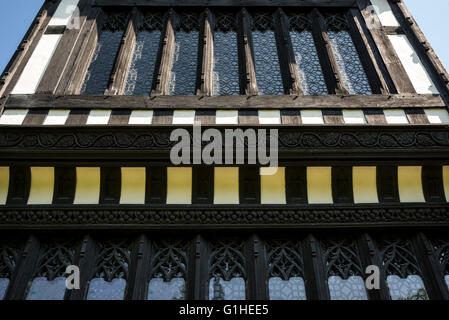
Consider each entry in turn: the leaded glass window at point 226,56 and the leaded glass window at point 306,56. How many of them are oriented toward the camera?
2

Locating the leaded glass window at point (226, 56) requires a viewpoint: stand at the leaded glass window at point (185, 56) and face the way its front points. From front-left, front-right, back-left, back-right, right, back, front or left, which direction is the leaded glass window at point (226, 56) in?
left

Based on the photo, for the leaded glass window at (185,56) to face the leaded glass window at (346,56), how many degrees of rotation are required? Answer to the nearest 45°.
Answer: approximately 90° to its left

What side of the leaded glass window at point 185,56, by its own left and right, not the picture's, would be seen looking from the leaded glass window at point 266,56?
left

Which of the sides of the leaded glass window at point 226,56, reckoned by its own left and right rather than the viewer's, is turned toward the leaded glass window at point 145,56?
right

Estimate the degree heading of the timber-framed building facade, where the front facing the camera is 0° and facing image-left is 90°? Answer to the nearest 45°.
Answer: approximately 0°

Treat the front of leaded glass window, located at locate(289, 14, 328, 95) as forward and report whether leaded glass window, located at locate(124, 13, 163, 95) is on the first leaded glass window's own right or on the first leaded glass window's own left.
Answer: on the first leaded glass window's own right

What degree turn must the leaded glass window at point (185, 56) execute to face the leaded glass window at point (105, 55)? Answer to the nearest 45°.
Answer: approximately 90° to its right
